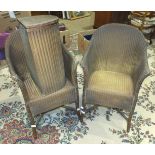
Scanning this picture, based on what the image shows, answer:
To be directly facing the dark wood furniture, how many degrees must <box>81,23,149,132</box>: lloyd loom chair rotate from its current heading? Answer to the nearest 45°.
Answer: approximately 135° to its right

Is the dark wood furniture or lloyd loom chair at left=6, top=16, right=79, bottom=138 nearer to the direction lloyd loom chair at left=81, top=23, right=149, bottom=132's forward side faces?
the lloyd loom chair

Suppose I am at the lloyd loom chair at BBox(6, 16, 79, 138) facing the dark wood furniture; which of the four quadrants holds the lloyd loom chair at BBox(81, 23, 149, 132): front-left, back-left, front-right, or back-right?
front-right

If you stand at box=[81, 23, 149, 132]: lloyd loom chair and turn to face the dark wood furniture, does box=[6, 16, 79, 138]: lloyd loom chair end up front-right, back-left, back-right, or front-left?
back-left

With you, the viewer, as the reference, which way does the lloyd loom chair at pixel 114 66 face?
facing the viewer and to the left of the viewer
